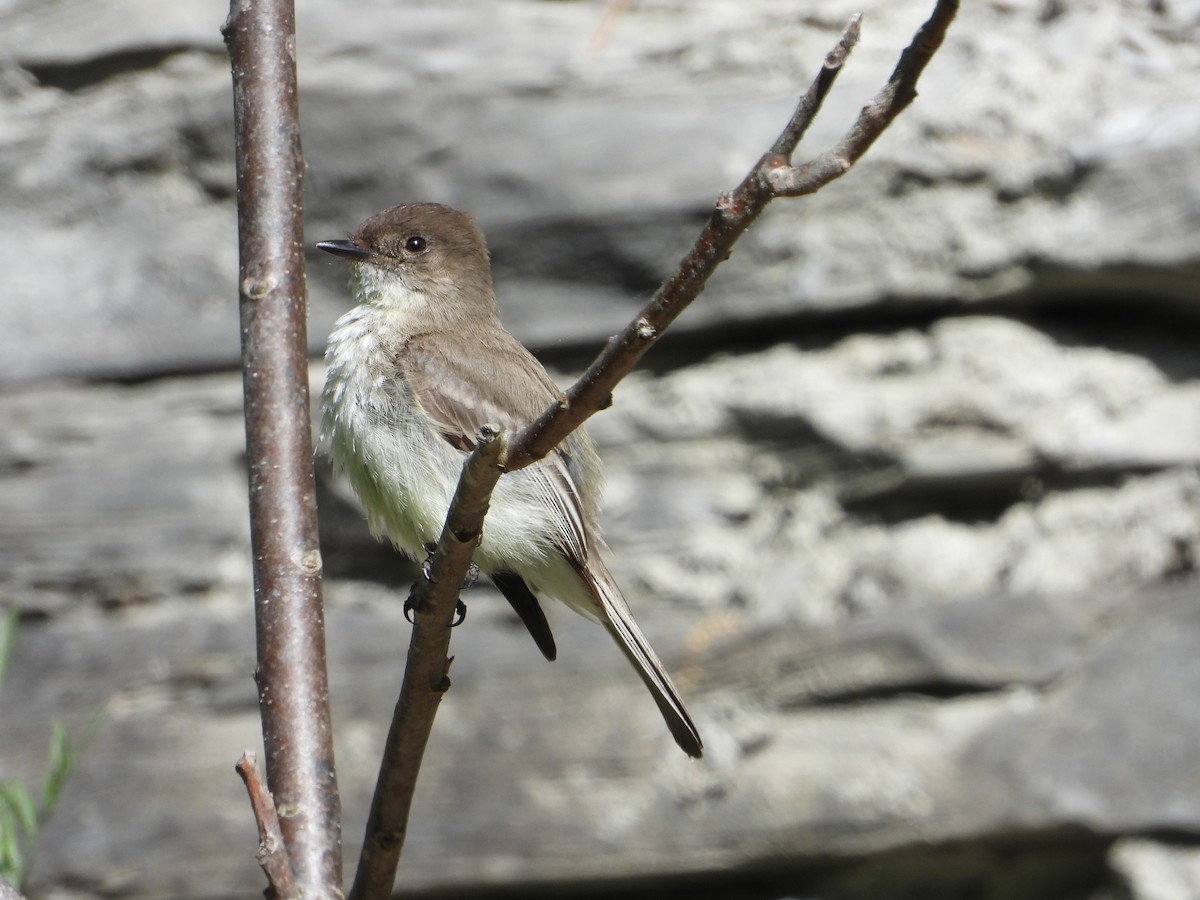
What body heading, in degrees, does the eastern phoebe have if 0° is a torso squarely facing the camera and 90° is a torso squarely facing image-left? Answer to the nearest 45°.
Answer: approximately 90°
